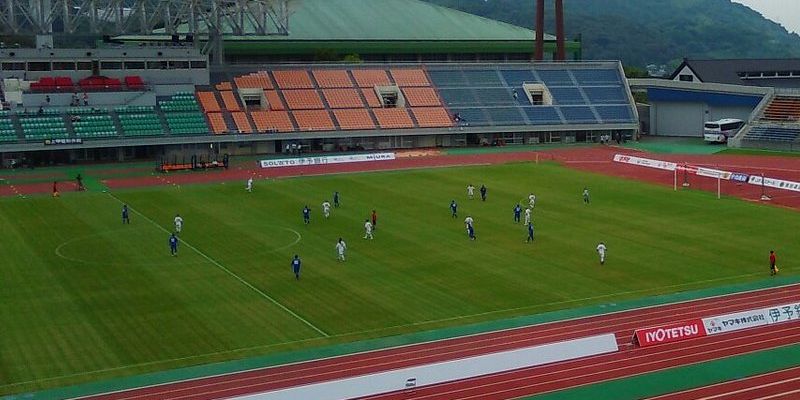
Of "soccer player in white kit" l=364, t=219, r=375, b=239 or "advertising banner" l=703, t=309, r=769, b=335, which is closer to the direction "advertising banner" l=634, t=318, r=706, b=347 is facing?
the advertising banner

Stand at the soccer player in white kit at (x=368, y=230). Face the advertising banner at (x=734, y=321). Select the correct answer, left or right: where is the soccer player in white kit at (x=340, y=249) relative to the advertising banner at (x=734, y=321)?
right

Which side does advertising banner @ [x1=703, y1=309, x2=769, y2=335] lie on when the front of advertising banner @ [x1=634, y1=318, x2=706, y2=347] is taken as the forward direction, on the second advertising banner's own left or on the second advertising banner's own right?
on the second advertising banner's own left

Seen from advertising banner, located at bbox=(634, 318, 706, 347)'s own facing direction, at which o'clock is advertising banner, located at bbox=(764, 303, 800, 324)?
advertising banner, located at bbox=(764, 303, 800, 324) is roughly at 9 o'clock from advertising banner, located at bbox=(634, 318, 706, 347).

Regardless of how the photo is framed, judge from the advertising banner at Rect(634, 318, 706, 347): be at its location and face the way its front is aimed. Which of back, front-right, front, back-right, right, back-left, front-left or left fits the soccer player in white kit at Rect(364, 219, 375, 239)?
back

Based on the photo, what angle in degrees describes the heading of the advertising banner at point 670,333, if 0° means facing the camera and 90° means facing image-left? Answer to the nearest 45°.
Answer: approximately 315°

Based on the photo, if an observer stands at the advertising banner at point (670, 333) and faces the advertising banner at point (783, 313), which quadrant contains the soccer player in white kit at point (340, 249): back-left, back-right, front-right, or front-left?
back-left

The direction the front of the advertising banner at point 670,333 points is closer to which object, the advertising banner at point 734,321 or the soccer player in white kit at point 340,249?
the advertising banner

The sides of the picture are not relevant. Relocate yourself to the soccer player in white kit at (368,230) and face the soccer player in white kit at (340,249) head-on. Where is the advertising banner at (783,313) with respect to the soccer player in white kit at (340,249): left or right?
left

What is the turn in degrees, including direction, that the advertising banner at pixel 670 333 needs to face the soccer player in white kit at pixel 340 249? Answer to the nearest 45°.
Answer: approximately 180°
